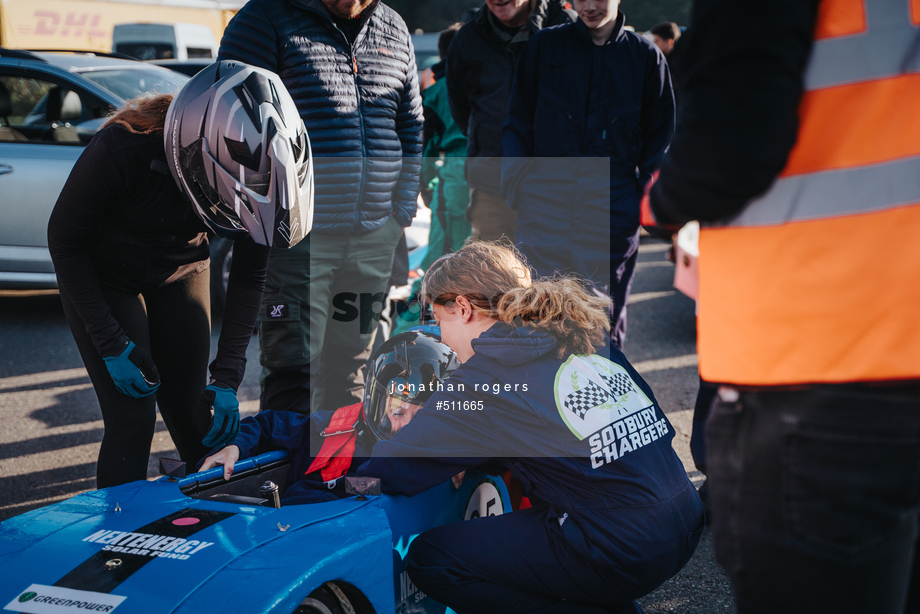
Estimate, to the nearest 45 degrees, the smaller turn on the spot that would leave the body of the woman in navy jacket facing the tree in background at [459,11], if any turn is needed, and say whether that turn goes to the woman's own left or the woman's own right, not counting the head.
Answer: approximately 45° to the woman's own right

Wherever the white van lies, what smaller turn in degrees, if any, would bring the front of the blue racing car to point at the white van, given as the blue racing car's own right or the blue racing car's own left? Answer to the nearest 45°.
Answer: approximately 135° to the blue racing car's own right

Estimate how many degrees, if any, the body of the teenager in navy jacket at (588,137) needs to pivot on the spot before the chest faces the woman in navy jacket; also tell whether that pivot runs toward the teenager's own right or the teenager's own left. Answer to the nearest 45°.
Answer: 0° — they already face them

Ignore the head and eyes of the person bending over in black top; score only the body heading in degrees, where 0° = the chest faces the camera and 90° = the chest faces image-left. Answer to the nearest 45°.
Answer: approximately 315°

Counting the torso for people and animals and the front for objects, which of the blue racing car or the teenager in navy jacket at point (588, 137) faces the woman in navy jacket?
the teenager in navy jacket

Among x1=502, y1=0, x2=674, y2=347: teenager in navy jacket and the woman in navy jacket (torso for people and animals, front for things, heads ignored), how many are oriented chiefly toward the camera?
1

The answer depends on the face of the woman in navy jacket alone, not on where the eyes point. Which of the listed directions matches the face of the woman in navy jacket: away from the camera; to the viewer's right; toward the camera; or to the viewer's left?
to the viewer's left

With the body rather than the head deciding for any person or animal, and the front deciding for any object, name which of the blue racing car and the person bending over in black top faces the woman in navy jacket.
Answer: the person bending over in black top

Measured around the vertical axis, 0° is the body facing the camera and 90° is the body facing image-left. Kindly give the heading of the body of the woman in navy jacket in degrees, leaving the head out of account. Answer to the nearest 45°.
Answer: approximately 135°

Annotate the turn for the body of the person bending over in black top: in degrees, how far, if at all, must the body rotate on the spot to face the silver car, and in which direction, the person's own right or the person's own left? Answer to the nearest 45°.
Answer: approximately 135° to the person's own left

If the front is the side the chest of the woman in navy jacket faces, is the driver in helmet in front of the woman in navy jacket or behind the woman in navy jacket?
in front

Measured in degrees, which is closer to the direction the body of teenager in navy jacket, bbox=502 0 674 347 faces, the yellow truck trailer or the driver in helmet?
the driver in helmet
